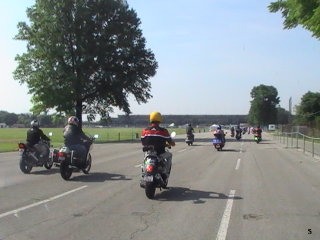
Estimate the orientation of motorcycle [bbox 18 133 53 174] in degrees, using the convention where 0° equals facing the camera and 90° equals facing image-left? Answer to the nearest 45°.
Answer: approximately 225°

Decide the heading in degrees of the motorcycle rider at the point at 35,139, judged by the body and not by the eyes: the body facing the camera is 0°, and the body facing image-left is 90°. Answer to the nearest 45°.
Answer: approximately 225°

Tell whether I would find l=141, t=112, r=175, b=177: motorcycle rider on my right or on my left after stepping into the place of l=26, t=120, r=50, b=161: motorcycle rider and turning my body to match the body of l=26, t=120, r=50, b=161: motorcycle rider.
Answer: on my right

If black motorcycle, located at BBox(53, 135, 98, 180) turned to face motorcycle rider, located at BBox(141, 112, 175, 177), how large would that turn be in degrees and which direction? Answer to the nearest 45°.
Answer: approximately 90° to its right

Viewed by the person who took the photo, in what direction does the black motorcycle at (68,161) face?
facing away from the viewer and to the right of the viewer

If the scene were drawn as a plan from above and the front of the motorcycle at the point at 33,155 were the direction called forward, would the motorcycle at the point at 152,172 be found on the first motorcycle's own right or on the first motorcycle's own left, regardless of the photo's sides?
on the first motorcycle's own right

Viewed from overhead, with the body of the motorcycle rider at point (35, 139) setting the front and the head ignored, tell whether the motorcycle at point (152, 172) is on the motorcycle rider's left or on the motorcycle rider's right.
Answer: on the motorcycle rider's right

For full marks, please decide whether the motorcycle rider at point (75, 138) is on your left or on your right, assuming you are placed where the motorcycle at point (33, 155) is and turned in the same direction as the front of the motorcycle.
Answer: on your right

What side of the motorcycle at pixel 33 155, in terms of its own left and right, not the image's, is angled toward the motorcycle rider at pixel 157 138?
right

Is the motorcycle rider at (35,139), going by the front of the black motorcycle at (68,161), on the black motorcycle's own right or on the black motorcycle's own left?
on the black motorcycle's own left

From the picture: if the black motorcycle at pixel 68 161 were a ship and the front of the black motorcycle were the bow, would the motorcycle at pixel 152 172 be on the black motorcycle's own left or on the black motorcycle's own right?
on the black motorcycle's own right
